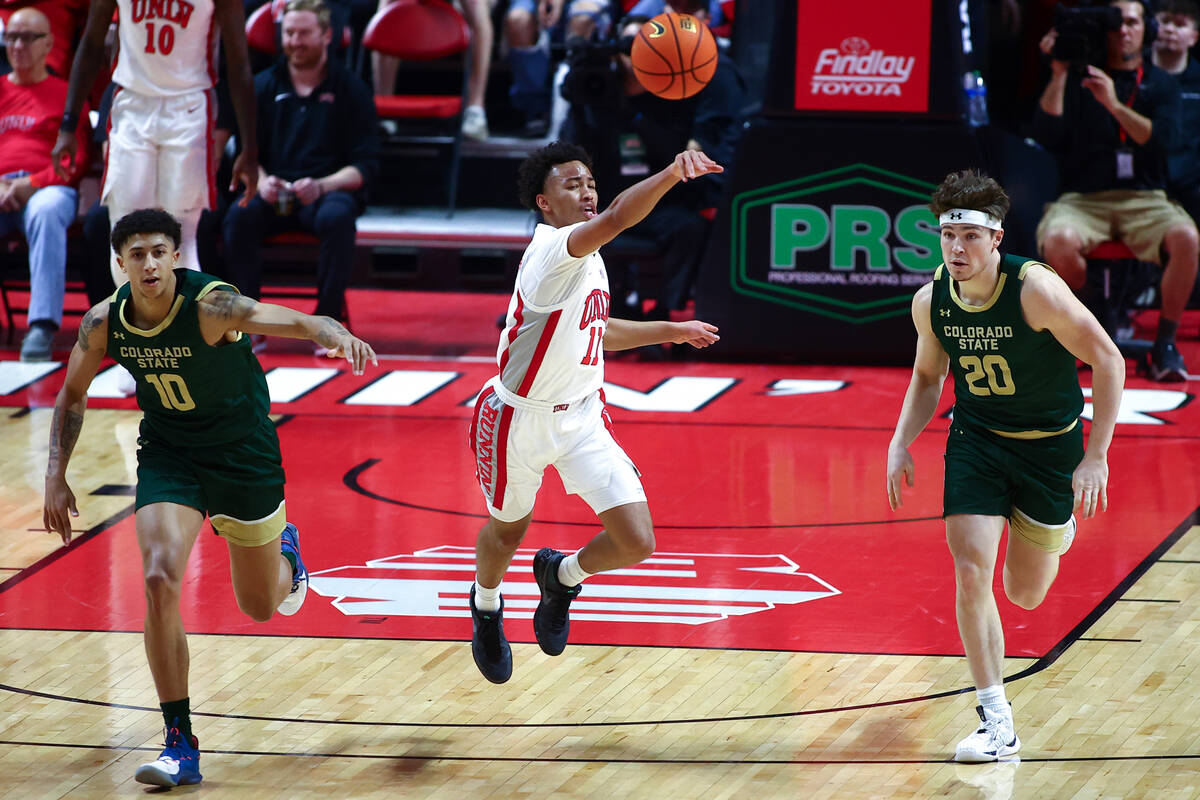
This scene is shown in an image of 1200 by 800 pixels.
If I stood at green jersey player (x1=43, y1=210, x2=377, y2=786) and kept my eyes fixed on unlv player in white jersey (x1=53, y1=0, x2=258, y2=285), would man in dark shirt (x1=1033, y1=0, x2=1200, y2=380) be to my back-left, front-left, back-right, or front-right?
front-right

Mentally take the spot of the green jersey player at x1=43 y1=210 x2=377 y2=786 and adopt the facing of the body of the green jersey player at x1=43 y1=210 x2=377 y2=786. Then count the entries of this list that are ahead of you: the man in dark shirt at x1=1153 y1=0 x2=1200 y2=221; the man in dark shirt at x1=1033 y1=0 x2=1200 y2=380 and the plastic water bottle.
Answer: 0

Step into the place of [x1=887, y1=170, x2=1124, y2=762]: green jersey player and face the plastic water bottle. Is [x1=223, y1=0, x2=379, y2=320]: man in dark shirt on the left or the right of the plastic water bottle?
left

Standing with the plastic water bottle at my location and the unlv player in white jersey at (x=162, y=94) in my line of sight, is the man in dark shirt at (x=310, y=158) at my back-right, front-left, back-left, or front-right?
front-right

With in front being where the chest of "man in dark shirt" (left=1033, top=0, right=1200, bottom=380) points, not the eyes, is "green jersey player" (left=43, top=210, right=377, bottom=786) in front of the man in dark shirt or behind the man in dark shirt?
in front

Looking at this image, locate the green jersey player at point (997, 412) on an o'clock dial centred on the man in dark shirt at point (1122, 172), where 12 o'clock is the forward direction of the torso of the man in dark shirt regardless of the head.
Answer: The green jersey player is roughly at 12 o'clock from the man in dark shirt.

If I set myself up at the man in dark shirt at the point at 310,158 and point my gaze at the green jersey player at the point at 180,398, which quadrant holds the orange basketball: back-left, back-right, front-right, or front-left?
front-left

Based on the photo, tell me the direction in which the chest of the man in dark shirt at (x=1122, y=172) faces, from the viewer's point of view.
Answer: toward the camera

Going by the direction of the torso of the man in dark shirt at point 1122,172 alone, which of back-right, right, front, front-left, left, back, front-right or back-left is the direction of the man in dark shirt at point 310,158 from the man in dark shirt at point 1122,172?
right

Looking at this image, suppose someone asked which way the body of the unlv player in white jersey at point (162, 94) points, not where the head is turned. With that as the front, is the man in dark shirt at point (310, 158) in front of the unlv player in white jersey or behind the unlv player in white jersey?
behind

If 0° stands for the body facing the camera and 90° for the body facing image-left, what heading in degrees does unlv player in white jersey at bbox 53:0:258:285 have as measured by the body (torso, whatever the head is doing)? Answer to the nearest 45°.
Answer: approximately 0°

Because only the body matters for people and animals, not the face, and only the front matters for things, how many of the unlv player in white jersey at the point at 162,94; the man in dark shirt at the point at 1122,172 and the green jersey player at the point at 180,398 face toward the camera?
3

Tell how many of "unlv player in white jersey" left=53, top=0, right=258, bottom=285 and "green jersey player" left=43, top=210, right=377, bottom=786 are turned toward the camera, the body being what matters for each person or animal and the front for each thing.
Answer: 2

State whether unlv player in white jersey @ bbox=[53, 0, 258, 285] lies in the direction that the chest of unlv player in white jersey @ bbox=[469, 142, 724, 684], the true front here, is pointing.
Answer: no

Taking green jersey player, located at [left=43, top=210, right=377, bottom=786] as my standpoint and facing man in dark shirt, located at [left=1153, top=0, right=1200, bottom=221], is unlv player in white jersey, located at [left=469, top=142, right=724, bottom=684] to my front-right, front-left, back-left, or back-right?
front-right

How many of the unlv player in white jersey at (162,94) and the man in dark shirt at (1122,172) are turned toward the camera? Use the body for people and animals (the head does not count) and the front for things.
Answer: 2

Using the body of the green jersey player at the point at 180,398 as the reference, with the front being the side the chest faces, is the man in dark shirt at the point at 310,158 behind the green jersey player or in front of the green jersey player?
behind

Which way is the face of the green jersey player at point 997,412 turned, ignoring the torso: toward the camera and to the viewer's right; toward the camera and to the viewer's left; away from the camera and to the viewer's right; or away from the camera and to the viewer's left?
toward the camera and to the viewer's left
